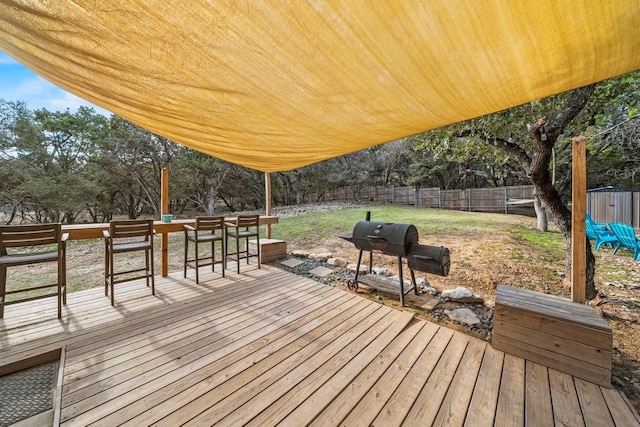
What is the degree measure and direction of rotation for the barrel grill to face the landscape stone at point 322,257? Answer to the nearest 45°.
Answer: approximately 90° to its right

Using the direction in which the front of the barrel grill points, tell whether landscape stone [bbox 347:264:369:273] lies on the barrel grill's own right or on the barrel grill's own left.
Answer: on the barrel grill's own right

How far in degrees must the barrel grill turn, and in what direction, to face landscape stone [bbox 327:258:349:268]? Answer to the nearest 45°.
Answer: approximately 90° to its right

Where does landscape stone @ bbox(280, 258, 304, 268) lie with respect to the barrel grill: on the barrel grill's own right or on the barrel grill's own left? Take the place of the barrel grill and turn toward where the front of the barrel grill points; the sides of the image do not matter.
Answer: on the barrel grill's own right

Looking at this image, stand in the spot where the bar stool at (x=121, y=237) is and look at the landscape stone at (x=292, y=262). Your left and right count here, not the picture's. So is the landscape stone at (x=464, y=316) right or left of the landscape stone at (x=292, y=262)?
right

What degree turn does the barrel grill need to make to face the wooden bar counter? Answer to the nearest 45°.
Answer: approximately 45° to its right

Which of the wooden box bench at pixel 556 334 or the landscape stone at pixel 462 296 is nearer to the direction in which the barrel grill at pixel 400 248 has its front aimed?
the wooden box bench

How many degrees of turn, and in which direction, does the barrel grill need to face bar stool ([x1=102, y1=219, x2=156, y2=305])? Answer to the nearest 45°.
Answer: approximately 45° to its right

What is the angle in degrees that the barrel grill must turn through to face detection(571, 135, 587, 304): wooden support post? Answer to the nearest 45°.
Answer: approximately 90° to its left

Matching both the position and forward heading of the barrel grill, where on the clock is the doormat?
The doormat is roughly at 12 o'clock from the barrel grill.

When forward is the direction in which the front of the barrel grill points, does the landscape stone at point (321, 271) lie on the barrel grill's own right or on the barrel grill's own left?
on the barrel grill's own right

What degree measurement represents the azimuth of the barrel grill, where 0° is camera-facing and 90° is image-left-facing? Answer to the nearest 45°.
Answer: approximately 45°

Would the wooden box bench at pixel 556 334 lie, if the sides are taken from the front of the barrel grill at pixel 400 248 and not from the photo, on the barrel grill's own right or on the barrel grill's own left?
on the barrel grill's own left
